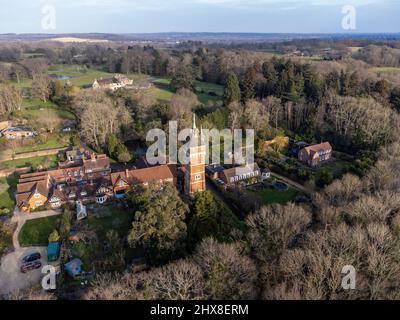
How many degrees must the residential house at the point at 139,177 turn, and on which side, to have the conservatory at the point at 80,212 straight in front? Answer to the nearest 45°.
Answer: approximately 45° to its right

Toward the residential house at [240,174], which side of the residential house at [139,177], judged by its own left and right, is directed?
left

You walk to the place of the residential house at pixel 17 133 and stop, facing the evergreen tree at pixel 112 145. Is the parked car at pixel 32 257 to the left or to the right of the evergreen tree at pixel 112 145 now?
right

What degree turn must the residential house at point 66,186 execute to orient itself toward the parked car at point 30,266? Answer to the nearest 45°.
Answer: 0° — it already faces it

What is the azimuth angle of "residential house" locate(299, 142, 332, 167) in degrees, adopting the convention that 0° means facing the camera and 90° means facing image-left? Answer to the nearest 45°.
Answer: approximately 315°

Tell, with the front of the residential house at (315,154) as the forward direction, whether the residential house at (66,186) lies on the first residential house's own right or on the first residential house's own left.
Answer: on the first residential house's own right

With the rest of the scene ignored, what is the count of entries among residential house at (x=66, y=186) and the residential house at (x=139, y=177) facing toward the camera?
2

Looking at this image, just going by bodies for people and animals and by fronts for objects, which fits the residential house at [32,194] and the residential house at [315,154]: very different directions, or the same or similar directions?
same or similar directions

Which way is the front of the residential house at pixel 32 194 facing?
toward the camera

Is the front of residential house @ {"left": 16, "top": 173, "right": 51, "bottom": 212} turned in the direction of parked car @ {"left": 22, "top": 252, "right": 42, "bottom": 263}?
yes

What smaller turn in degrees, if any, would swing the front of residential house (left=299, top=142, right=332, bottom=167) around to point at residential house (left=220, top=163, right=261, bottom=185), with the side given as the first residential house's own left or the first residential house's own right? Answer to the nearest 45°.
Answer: approximately 90° to the first residential house's own right

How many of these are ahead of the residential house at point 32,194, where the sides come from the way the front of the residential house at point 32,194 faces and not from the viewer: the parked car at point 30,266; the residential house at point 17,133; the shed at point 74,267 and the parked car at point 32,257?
3

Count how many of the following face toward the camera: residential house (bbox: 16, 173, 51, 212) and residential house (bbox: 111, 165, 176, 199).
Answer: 2

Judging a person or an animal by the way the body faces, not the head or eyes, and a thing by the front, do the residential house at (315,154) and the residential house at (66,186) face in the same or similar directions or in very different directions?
same or similar directions
